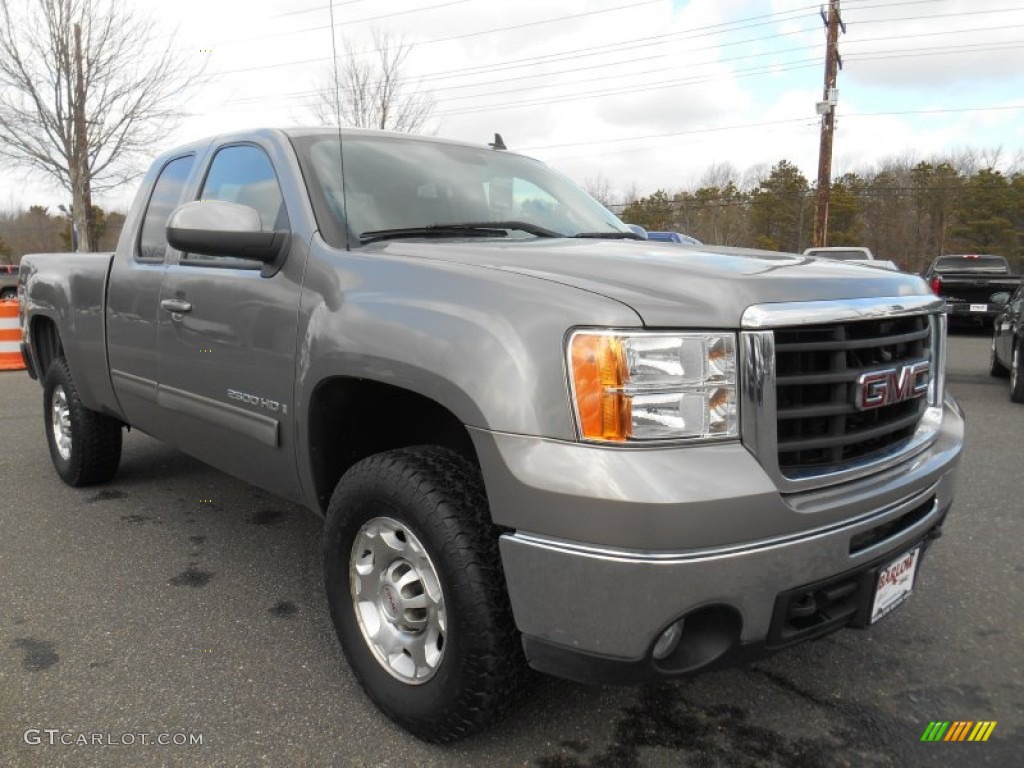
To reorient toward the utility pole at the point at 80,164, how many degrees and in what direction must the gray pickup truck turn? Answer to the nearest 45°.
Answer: approximately 180°

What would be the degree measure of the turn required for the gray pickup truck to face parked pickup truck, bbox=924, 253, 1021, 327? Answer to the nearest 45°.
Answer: approximately 90° to its left

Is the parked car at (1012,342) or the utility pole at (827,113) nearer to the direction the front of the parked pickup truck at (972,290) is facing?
the utility pole

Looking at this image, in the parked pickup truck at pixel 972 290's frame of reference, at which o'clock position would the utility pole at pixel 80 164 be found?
The utility pole is roughly at 9 o'clock from the parked pickup truck.

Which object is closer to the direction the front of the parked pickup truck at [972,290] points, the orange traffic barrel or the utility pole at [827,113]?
the utility pole

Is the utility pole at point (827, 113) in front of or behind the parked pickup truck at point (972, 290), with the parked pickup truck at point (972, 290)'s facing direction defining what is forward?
in front

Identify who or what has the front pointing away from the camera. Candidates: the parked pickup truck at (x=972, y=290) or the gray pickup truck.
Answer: the parked pickup truck

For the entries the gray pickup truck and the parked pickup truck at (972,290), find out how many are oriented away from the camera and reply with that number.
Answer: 1

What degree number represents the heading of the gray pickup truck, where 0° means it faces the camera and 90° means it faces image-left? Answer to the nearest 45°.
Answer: approximately 315°

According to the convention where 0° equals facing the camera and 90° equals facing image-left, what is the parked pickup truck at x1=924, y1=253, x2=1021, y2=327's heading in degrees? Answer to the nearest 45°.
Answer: approximately 180°

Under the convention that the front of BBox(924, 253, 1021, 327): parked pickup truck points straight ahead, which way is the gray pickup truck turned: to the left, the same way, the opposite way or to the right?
to the right

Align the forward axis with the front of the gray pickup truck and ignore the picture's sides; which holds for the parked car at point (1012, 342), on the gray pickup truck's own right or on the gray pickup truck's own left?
on the gray pickup truck's own left

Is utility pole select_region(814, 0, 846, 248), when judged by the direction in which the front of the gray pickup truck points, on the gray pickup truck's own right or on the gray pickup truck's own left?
on the gray pickup truck's own left

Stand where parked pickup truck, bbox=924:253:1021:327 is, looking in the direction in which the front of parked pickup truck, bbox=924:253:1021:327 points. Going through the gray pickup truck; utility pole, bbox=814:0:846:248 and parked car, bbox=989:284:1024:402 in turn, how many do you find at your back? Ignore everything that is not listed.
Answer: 2
